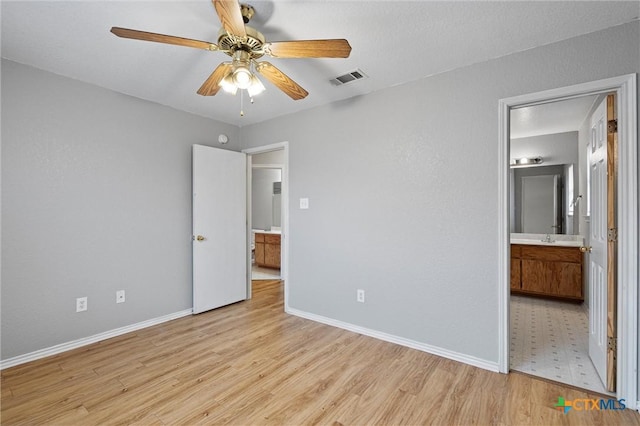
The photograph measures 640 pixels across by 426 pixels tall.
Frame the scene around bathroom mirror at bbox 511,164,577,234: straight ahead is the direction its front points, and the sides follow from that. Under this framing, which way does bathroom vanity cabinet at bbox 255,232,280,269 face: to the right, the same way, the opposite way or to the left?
the same way

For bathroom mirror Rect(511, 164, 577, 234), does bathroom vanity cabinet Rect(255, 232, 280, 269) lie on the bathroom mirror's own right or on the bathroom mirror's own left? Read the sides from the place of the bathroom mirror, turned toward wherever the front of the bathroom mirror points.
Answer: on the bathroom mirror's own right

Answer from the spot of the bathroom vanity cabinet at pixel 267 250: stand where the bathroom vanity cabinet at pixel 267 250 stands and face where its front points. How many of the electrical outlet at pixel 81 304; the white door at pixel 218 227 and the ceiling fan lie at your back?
0

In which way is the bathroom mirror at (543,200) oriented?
toward the camera

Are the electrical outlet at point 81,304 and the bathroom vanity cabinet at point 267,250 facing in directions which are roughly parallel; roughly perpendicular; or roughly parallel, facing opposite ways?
roughly perpendicular

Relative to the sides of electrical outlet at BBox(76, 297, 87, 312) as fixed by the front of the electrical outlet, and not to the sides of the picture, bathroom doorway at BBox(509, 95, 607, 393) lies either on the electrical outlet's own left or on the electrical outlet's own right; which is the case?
on the electrical outlet's own left

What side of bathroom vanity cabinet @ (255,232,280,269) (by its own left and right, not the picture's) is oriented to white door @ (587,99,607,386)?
left

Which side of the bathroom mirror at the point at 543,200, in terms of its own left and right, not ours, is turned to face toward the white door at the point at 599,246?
front

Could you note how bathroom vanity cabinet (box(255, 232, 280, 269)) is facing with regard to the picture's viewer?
facing the viewer and to the left of the viewer

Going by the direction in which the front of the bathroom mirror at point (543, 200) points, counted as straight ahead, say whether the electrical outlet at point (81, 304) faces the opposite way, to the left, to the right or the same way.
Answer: to the left
